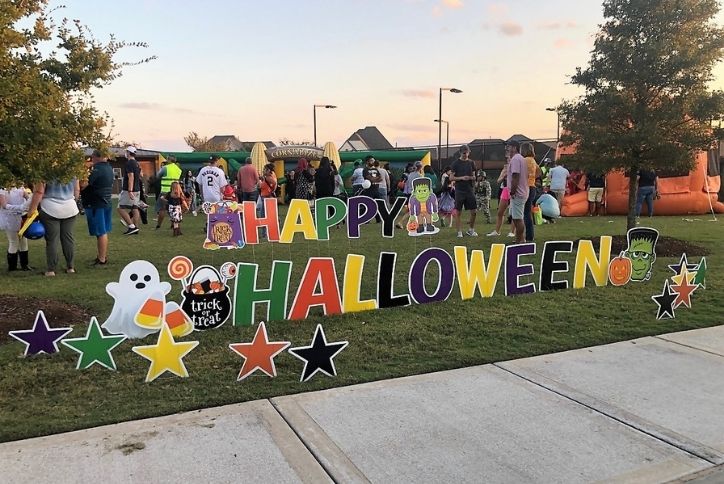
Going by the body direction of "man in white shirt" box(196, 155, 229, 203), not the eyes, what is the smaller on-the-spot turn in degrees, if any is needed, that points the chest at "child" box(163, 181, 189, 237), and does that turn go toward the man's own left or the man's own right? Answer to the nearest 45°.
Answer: approximately 90° to the man's own left

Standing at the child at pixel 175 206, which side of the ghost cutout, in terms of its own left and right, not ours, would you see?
back

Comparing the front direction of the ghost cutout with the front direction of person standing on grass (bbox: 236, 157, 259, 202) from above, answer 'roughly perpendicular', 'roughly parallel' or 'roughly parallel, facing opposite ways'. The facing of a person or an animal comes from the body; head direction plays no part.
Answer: roughly parallel, facing opposite ways

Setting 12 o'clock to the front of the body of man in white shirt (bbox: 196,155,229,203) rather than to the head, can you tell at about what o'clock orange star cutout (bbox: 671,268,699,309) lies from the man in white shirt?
The orange star cutout is roughly at 5 o'clock from the man in white shirt.

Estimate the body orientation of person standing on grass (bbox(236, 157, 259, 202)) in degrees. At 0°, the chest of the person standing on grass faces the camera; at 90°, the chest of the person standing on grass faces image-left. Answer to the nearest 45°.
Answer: approximately 180°

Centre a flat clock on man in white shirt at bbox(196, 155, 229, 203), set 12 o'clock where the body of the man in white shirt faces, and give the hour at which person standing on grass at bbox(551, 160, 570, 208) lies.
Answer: The person standing on grass is roughly at 3 o'clock from the man in white shirt.

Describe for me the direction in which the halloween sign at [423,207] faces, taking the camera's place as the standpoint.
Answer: facing the viewer

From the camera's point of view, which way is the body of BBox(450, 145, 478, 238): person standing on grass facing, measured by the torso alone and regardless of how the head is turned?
toward the camera

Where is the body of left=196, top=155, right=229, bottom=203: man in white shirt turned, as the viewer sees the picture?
away from the camera

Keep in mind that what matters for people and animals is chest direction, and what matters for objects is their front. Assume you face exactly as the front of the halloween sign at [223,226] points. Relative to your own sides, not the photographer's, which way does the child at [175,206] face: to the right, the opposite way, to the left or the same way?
the opposite way
